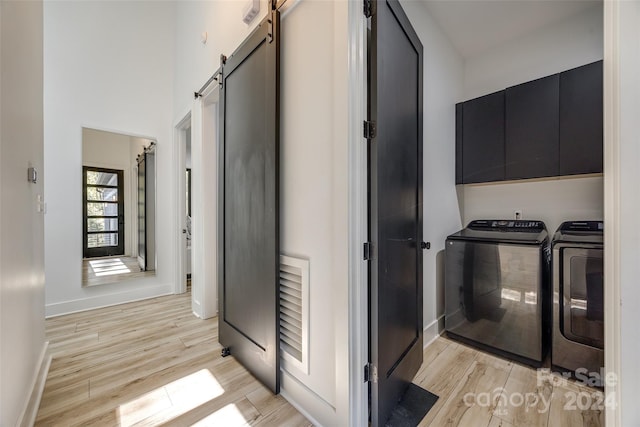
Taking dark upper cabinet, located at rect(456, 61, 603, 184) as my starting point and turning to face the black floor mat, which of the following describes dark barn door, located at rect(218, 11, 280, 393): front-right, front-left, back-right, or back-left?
front-right

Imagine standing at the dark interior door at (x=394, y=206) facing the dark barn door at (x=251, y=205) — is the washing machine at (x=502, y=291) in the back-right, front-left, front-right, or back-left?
back-right

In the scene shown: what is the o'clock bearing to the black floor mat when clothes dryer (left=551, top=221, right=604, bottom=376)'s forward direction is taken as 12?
The black floor mat is roughly at 1 o'clock from the clothes dryer.

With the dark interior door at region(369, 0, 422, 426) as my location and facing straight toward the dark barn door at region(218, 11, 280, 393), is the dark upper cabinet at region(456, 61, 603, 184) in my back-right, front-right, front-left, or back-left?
back-right

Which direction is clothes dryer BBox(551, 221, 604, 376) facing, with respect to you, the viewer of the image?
facing the viewer

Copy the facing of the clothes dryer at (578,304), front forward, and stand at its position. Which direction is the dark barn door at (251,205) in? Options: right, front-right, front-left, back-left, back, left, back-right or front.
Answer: front-right

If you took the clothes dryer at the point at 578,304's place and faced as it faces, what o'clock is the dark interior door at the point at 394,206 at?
The dark interior door is roughly at 1 o'clock from the clothes dryer.
